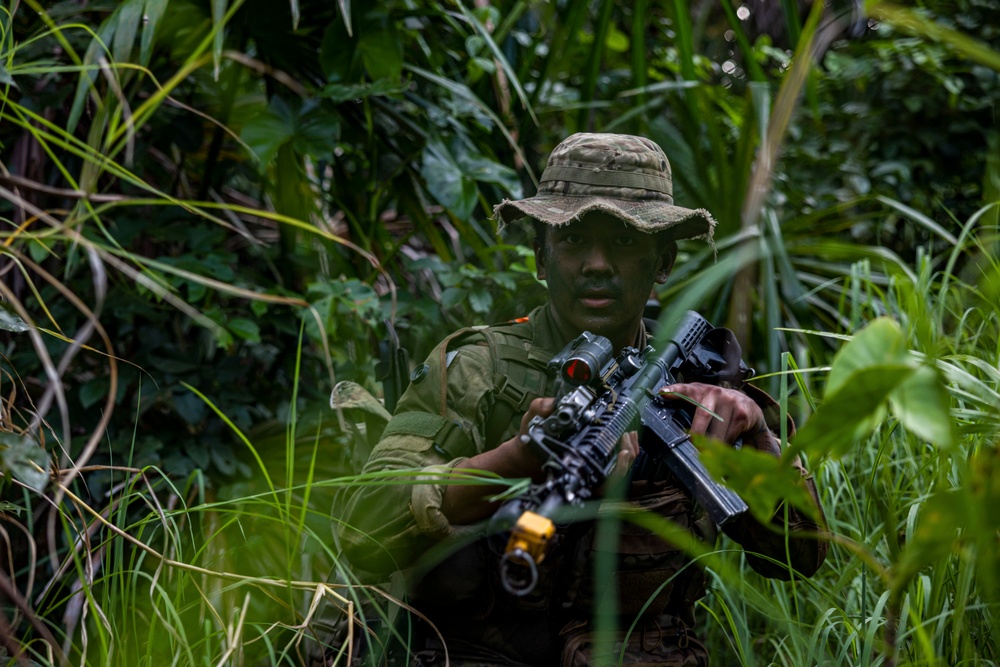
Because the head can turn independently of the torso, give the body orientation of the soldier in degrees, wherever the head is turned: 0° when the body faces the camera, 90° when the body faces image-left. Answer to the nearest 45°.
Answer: approximately 0°

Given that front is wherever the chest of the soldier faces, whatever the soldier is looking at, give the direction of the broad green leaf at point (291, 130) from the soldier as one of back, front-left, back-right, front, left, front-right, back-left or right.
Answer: back-right

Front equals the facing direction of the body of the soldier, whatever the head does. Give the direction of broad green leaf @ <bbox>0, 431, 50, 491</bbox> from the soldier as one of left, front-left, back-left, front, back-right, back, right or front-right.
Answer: front-right

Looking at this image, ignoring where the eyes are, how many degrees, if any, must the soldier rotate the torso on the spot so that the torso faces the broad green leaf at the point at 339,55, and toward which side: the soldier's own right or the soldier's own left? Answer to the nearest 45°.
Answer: approximately 135° to the soldier's own right
